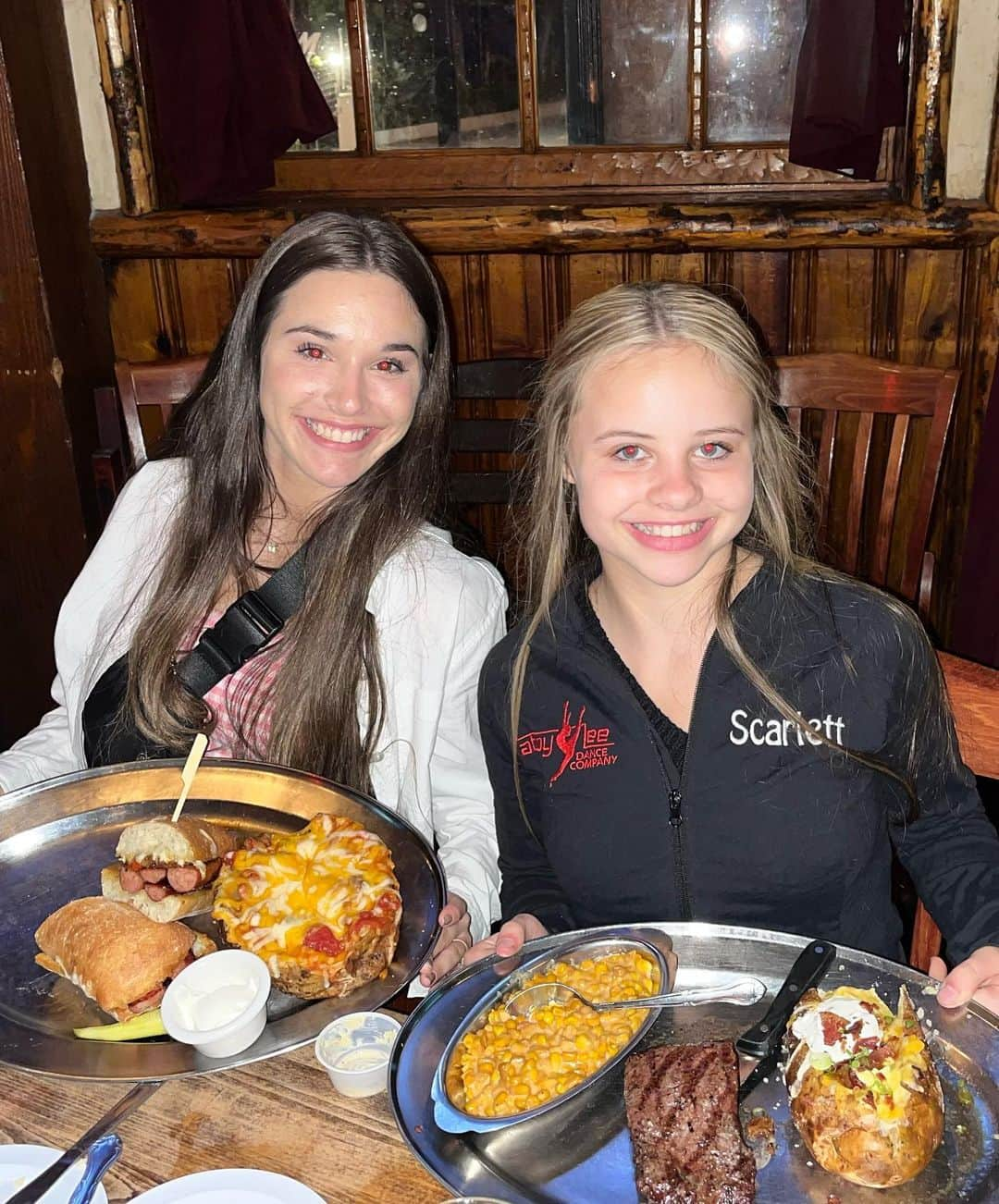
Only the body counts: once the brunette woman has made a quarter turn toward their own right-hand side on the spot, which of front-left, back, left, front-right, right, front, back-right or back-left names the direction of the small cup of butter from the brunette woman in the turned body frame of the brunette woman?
left

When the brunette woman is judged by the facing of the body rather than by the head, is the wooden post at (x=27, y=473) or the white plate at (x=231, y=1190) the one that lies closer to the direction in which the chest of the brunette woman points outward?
the white plate

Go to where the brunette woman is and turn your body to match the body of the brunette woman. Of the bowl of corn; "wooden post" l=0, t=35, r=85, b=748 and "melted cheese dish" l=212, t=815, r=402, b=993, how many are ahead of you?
2

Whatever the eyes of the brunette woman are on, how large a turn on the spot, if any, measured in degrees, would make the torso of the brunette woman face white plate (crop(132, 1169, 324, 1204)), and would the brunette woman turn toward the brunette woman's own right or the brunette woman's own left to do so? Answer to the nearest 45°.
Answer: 0° — they already face it

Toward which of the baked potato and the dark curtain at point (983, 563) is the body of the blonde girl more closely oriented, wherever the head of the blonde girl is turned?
the baked potato

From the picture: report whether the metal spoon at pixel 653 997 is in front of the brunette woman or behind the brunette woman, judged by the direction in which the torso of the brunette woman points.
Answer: in front

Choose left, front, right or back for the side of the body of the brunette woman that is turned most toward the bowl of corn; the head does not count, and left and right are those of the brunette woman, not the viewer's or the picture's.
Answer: front

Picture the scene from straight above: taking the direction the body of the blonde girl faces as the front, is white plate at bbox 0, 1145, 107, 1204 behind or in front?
in front

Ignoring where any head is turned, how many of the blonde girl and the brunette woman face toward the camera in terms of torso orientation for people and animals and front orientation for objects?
2

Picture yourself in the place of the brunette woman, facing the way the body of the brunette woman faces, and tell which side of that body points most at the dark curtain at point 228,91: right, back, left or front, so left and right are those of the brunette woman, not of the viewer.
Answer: back

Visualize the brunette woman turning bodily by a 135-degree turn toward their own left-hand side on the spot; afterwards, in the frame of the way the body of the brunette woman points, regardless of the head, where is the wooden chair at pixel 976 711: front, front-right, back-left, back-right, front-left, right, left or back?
right

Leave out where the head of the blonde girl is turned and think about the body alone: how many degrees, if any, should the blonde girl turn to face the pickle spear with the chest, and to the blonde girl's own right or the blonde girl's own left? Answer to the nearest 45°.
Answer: approximately 45° to the blonde girl's own right

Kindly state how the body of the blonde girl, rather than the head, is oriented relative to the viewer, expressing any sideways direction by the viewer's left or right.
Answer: facing the viewer

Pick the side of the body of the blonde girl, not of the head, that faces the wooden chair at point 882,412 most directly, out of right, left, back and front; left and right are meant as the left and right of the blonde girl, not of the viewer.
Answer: back

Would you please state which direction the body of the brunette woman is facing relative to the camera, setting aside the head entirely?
toward the camera

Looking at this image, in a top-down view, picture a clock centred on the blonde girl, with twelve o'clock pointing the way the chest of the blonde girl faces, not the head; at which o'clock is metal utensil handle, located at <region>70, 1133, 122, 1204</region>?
The metal utensil handle is roughly at 1 o'clock from the blonde girl.
